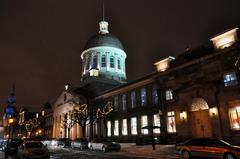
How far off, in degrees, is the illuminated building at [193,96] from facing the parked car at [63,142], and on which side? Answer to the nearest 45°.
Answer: approximately 90° to its right

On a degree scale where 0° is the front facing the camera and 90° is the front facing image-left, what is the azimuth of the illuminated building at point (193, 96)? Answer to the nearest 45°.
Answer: approximately 45°

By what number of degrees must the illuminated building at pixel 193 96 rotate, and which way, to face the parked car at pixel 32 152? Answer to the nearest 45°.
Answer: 0° — it already faces it

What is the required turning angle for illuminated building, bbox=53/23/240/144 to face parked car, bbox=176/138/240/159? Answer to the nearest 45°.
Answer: approximately 45° to its left

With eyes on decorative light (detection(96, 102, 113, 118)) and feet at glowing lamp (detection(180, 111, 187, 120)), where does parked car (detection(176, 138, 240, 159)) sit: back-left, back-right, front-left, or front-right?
back-left

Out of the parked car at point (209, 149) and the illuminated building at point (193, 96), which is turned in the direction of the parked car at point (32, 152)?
the illuminated building
